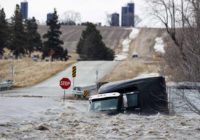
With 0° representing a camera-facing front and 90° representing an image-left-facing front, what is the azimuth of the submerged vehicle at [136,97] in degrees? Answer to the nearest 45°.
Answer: approximately 45°
